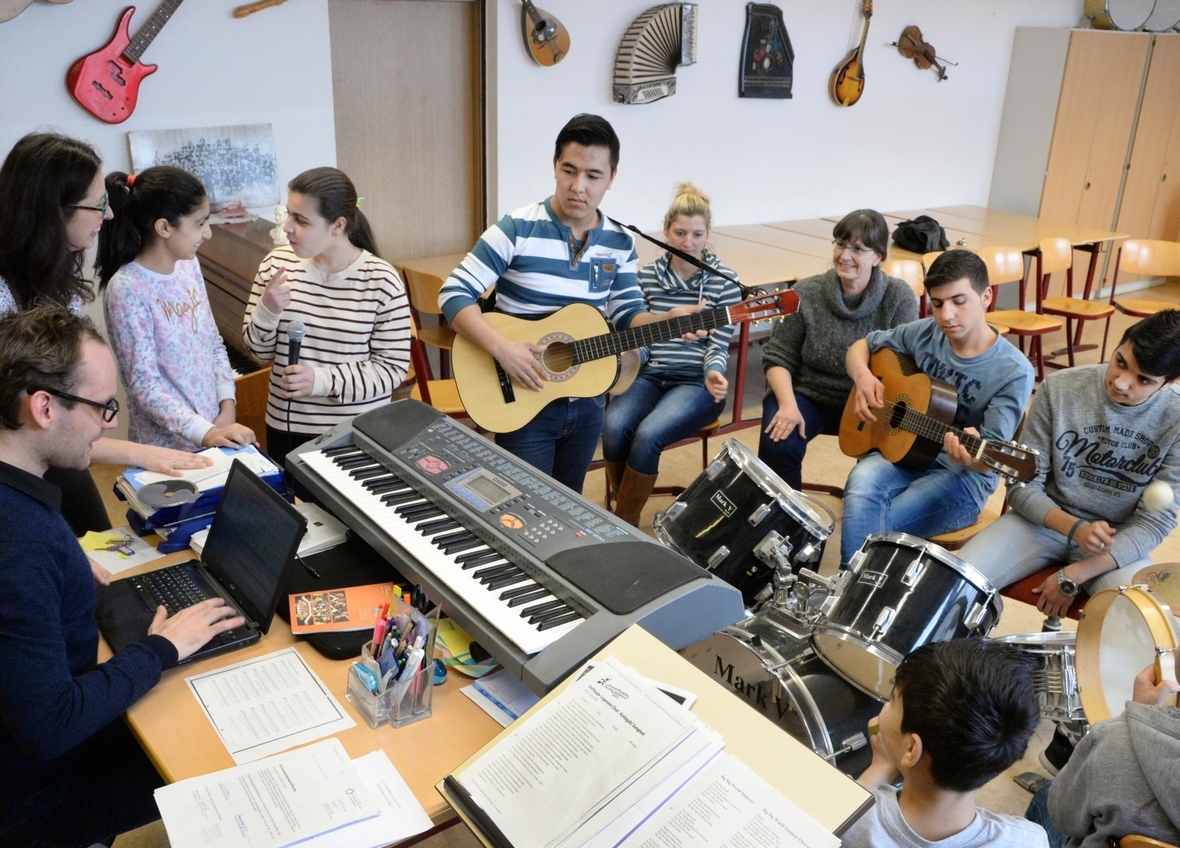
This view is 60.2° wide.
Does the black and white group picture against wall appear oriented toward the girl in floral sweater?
yes

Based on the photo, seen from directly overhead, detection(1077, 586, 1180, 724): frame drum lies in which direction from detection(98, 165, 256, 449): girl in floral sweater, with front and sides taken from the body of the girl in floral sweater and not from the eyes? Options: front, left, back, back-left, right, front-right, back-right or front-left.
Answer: front

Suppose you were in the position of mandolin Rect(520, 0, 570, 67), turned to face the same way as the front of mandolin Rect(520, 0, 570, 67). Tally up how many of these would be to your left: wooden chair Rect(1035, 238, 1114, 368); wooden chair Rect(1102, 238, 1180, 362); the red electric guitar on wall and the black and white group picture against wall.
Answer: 2

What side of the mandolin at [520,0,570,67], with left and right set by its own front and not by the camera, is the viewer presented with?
front

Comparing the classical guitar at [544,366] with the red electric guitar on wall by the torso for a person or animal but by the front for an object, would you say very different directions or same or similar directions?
same or similar directions

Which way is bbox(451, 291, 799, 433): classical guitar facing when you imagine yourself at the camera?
facing the viewer

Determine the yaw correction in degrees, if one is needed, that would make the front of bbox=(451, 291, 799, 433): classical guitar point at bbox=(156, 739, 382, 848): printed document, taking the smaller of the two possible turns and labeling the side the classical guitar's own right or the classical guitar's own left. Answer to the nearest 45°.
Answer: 0° — it already faces it

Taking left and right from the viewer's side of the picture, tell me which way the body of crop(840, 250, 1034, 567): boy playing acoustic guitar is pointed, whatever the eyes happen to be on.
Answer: facing the viewer and to the left of the viewer

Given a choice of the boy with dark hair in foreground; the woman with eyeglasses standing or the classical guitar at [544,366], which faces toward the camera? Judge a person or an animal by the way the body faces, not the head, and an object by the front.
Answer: the classical guitar

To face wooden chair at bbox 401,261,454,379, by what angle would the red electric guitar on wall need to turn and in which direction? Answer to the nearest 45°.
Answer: approximately 90° to its left

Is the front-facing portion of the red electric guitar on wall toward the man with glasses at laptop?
yes

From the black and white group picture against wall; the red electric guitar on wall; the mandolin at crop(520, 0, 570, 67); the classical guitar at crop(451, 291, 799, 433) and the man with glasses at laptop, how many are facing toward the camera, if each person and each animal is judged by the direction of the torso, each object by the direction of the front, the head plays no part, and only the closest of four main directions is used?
4

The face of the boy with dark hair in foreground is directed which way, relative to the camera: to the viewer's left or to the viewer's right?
to the viewer's left

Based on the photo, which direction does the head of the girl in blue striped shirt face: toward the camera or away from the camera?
toward the camera

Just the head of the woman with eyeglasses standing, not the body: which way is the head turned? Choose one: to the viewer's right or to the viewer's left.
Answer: to the viewer's right

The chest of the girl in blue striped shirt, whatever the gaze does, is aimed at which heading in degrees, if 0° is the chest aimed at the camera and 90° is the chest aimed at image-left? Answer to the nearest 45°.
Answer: approximately 45°
